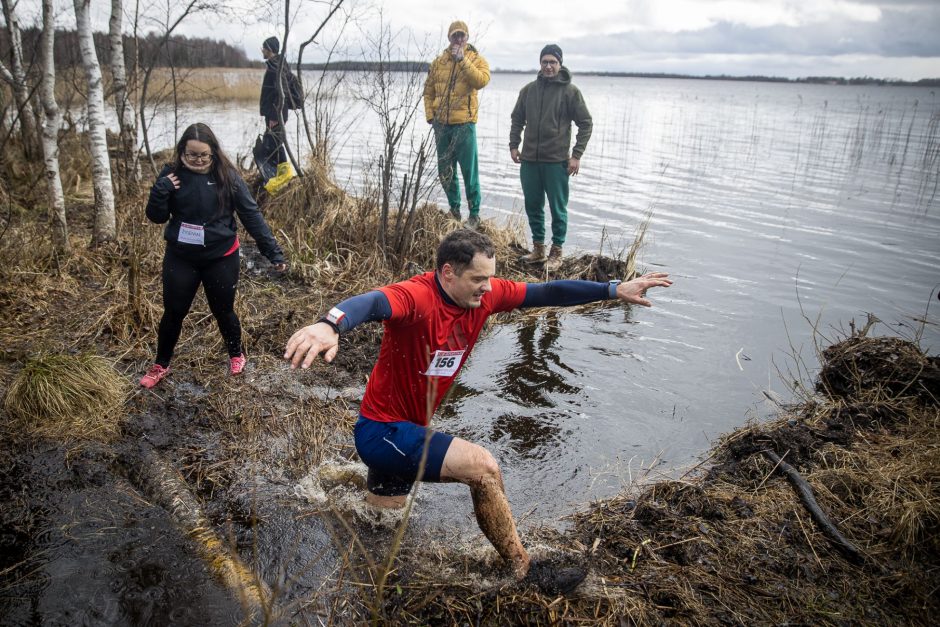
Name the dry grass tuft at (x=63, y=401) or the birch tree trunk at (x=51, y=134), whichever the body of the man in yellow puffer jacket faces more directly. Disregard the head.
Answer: the dry grass tuft

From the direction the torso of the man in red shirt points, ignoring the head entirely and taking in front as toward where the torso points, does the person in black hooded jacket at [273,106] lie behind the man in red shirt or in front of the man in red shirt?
behind

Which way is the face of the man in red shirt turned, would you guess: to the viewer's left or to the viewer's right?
to the viewer's right

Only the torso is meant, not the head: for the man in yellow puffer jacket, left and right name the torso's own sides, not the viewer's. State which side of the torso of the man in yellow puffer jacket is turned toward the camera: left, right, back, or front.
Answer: front

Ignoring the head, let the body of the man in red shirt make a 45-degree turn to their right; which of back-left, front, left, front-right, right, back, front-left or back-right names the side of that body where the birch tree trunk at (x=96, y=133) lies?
back-right

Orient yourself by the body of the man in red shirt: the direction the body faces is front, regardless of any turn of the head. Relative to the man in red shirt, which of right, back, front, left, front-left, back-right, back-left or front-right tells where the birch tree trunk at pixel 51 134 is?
back

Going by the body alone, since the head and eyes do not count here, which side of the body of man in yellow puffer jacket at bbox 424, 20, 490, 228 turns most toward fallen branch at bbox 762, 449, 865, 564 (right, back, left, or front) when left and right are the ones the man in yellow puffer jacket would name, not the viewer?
front

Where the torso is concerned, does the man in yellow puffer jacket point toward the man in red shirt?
yes

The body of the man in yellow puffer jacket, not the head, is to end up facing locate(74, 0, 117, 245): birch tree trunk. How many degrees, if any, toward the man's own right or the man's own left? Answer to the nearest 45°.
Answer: approximately 45° to the man's own right

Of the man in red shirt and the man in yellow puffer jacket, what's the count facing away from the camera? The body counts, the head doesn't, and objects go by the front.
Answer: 0

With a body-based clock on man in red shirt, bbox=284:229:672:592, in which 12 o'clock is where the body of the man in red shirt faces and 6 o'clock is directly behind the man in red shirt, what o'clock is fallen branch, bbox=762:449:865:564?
The fallen branch is roughly at 10 o'clock from the man in red shirt.

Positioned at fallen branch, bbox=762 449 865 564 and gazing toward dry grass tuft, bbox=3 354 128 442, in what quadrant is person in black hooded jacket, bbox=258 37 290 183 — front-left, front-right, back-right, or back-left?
front-right

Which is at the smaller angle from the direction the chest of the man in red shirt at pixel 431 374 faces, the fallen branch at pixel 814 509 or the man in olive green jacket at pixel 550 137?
the fallen branch

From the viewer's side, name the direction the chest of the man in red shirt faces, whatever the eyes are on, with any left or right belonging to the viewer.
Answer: facing the viewer and to the right of the viewer

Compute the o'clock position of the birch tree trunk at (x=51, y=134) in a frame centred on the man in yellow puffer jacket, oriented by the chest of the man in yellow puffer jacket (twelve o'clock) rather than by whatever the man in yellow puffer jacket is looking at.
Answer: The birch tree trunk is roughly at 2 o'clock from the man in yellow puffer jacket.

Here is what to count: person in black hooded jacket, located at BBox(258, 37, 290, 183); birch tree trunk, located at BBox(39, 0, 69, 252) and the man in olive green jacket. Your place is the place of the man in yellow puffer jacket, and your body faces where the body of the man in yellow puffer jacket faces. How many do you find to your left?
1

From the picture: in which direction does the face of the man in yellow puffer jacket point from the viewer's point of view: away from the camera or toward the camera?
toward the camera
